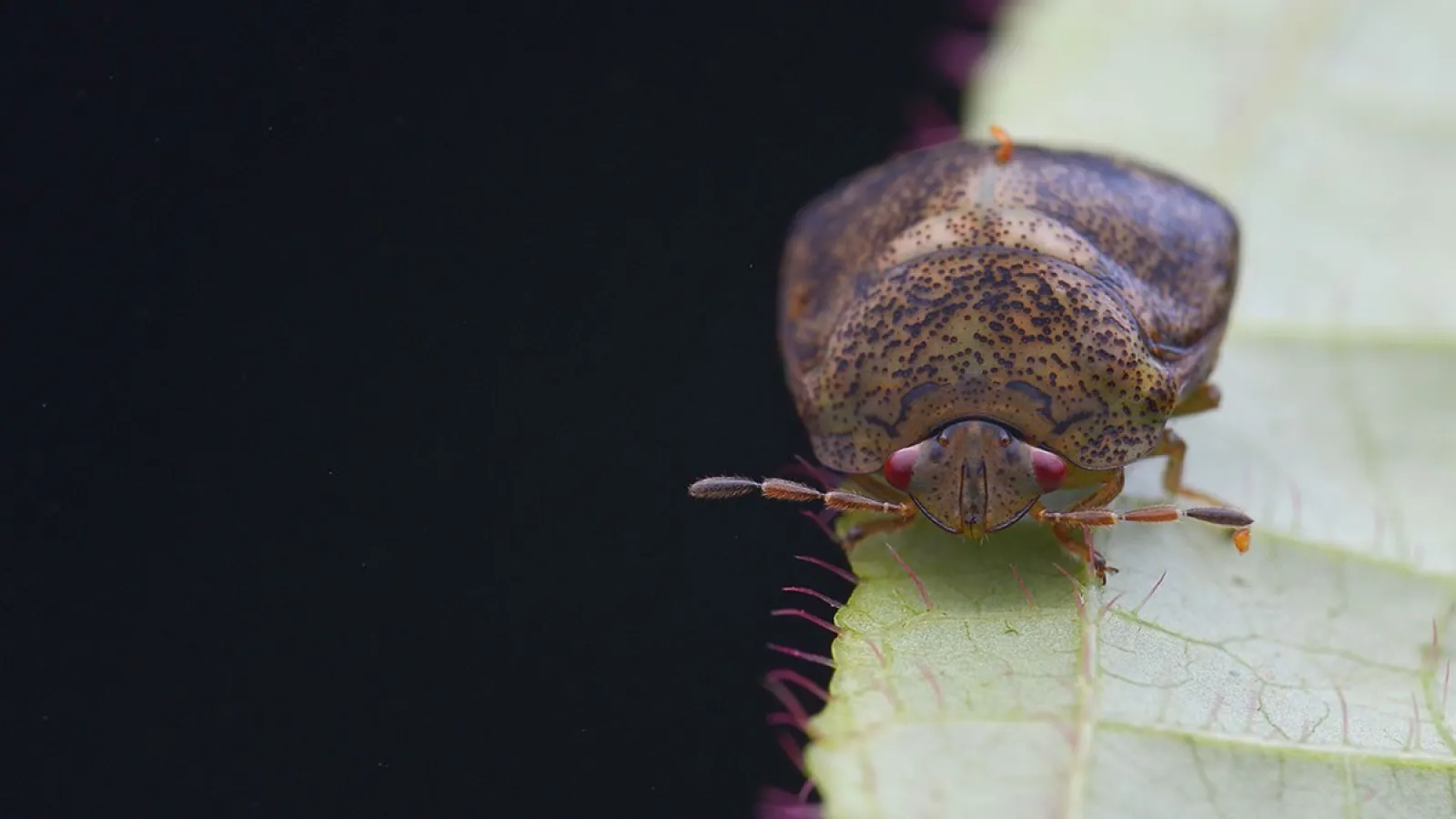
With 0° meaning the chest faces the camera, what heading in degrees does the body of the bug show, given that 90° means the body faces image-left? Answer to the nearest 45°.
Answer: approximately 0°
